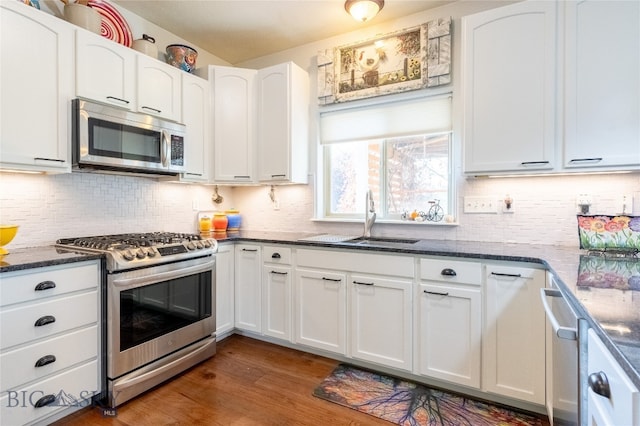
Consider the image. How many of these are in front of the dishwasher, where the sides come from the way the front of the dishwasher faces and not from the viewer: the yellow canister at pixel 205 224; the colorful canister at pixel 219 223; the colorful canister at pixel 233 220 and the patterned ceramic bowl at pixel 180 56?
4

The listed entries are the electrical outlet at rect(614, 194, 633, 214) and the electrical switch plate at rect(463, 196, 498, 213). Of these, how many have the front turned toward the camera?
2

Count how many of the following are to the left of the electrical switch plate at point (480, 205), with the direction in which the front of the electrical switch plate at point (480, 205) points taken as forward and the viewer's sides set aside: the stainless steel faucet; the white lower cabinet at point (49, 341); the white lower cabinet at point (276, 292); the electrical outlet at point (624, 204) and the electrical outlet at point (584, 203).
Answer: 2

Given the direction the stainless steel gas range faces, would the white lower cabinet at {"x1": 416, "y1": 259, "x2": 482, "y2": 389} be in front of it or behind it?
in front

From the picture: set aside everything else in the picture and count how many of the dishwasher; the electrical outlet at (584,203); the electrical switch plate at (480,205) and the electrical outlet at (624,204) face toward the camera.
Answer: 3

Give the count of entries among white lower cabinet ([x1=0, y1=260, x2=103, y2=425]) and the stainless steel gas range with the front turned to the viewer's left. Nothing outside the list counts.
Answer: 0

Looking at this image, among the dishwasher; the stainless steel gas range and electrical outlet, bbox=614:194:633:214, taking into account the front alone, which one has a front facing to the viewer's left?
the dishwasher

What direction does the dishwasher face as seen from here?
to the viewer's left

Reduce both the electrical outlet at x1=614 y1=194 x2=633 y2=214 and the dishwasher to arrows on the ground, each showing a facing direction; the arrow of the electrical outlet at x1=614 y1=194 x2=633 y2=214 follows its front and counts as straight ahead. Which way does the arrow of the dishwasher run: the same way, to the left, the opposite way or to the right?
to the right

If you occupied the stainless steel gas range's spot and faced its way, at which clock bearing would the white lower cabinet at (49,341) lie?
The white lower cabinet is roughly at 4 o'clock from the stainless steel gas range.
